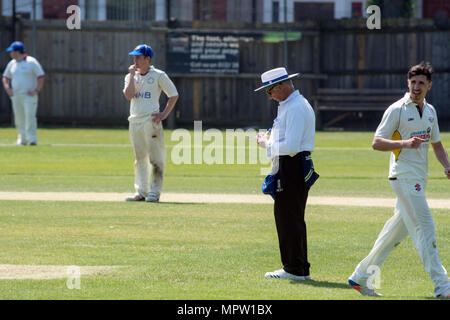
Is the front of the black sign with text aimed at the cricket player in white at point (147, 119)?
yes

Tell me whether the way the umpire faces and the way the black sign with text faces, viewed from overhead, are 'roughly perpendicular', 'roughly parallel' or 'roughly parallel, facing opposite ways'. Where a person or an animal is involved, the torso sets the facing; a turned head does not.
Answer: roughly perpendicular

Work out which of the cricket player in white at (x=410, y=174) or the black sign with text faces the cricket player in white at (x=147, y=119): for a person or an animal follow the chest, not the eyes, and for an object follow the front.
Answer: the black sign with text

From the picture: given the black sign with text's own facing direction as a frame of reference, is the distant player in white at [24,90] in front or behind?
in front

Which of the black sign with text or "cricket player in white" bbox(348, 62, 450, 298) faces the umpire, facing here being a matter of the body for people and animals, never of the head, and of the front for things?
the black sign with text

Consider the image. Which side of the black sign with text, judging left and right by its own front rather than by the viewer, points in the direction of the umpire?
front

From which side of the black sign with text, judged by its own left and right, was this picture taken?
front

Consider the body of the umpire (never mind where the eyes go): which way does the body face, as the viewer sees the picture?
to the viewer's left

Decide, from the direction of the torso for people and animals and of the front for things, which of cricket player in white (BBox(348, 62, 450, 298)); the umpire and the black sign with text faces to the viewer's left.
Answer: the umpire

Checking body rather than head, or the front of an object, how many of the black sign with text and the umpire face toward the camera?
1

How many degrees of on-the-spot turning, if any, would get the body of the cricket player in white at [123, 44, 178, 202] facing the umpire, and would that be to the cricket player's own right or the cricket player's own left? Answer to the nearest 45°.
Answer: approximately 45° to the cricket player's own left
